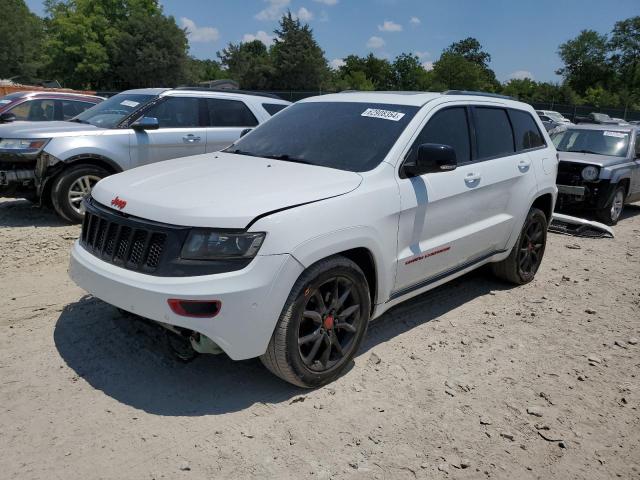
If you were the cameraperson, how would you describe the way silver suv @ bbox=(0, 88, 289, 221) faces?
facing the viewer and to the left of the viewer

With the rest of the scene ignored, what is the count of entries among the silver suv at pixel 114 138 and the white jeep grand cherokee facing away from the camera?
0

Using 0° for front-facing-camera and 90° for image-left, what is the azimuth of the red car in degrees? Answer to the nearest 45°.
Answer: approximately 45°

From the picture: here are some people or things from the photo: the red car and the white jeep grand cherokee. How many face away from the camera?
0

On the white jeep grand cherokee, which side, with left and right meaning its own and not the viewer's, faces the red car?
right

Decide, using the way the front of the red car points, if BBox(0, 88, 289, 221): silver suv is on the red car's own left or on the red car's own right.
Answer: on the red car's own left

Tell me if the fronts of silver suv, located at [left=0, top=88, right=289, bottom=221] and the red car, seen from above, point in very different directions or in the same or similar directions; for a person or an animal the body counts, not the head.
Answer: same or similar directions

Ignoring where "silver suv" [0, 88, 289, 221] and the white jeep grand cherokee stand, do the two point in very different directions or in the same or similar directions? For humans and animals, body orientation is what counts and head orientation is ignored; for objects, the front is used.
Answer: same or similar directions

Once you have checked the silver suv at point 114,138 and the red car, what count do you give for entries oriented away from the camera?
0

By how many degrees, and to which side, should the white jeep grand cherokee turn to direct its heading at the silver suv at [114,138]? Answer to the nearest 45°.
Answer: approximately 90° to its right

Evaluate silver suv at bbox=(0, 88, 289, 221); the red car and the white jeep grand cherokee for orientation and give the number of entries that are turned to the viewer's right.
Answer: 0
